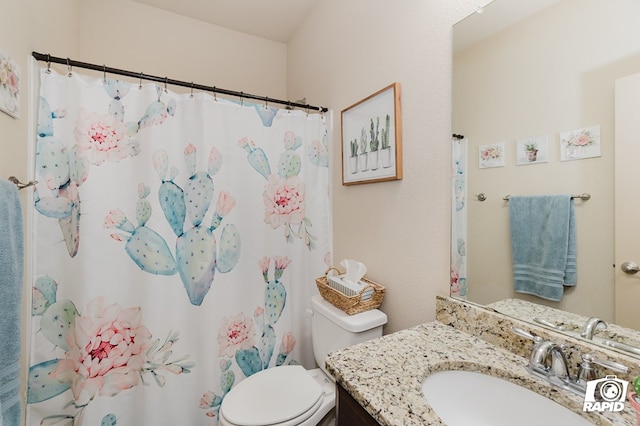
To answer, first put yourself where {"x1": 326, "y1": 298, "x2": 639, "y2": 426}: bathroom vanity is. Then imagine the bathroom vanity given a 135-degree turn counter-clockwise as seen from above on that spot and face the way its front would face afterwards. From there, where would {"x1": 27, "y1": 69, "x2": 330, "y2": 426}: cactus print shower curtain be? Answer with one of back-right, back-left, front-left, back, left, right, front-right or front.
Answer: back

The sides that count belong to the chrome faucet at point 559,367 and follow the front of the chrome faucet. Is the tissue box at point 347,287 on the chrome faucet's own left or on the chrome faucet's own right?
on the chrome faucet's own right

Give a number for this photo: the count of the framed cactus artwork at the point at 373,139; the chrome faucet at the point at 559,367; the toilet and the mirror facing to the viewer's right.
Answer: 0

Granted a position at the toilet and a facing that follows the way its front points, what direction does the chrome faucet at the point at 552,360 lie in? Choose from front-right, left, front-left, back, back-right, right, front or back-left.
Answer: left

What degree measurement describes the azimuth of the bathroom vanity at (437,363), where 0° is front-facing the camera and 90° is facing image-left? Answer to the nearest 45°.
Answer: approximately 45°

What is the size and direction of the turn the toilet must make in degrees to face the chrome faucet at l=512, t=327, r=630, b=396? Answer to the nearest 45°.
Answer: approximately 90° to its left

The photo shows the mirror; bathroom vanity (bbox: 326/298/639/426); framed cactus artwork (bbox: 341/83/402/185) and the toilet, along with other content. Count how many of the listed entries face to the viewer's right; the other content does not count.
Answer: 0

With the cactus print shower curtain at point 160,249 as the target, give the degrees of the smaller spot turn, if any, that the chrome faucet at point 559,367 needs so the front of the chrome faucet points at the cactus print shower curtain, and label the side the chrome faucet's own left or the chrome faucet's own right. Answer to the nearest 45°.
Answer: approximately 45° to the chrome faucet's own right

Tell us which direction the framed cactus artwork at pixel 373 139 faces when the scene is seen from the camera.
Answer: facing the viewer and to the left of the viewer

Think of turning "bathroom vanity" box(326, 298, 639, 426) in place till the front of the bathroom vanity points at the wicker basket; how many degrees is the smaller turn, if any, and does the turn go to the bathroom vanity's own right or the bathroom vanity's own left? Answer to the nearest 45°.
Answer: approximately 90° to the bathroom vanity's own right

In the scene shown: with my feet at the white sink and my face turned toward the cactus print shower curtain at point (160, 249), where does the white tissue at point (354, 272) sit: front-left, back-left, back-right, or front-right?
front-right

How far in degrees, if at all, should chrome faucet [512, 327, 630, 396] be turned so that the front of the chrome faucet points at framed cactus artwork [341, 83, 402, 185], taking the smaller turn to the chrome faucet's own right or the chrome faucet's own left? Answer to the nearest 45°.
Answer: approximately 90° to the chrome faucet's own right
